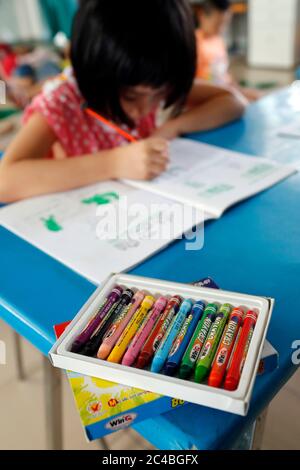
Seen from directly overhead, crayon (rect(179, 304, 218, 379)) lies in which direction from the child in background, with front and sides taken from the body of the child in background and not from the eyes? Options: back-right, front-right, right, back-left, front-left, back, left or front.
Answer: front-right

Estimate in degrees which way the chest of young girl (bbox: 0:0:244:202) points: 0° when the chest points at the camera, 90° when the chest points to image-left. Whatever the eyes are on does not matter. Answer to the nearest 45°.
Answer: approximately 315°

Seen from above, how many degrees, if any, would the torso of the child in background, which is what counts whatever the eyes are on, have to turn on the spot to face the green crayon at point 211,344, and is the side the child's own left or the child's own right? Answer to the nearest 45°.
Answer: approximately 45° to the child's own right

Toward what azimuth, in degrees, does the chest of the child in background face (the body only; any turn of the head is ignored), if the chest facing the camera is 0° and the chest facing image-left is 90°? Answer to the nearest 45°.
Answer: approximately 315°

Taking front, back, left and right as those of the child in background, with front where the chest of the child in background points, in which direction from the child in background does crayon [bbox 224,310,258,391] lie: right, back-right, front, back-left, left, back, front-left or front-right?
front-right

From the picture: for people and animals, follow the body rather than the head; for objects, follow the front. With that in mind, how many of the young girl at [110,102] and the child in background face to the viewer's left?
0
